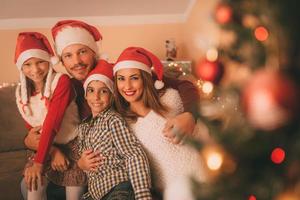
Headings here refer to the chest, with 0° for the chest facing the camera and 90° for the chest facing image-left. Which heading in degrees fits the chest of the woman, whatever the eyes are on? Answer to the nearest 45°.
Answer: approximately 45°

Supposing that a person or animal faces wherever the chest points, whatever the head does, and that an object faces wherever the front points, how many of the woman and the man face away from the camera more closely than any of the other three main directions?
0

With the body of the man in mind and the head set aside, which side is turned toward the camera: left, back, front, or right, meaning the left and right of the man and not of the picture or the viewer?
front

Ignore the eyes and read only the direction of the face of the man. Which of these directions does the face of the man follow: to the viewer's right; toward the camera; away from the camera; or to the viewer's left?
toward the camera

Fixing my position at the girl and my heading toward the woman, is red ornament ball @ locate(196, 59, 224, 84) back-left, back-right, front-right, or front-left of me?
front-right

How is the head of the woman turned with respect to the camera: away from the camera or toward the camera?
toward the camera

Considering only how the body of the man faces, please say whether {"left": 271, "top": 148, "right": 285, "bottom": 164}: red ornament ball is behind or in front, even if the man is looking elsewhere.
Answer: in front

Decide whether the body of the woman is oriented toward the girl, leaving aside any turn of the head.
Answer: no

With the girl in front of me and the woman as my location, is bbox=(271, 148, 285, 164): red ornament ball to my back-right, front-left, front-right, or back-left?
back-left

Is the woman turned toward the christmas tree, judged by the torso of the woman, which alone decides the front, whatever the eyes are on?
no

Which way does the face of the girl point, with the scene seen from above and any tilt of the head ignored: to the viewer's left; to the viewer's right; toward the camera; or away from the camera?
toward the camera

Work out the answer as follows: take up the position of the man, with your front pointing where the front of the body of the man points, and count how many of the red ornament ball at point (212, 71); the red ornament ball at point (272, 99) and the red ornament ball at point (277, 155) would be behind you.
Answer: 0

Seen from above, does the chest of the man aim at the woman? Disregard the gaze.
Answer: no

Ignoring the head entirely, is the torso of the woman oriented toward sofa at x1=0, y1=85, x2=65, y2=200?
no
